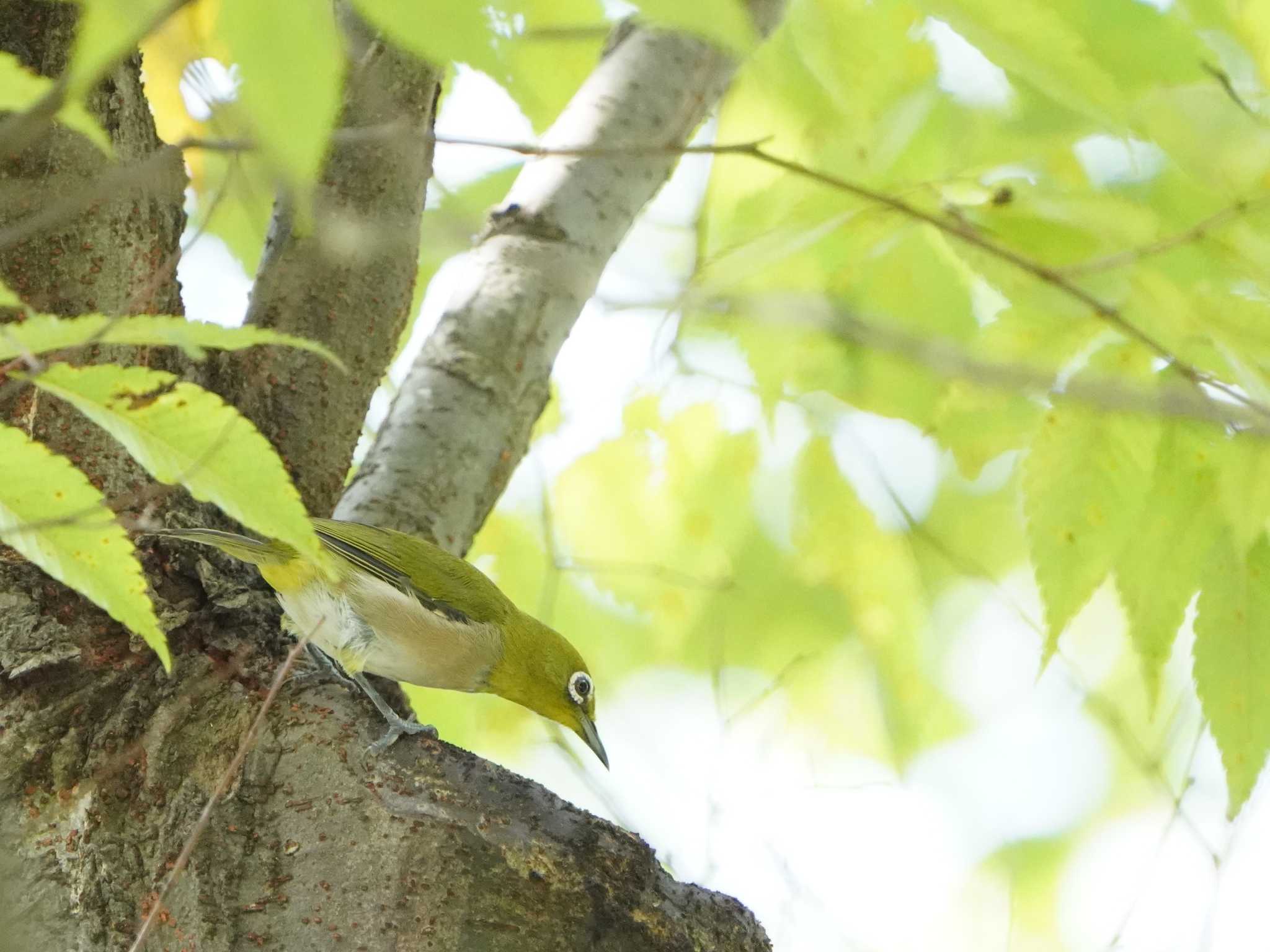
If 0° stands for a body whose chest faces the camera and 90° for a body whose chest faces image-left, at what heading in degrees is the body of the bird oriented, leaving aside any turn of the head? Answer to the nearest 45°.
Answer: approximately 270°

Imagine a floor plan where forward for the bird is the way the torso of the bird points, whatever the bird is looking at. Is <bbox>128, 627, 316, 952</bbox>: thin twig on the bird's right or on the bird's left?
on the bird's right
